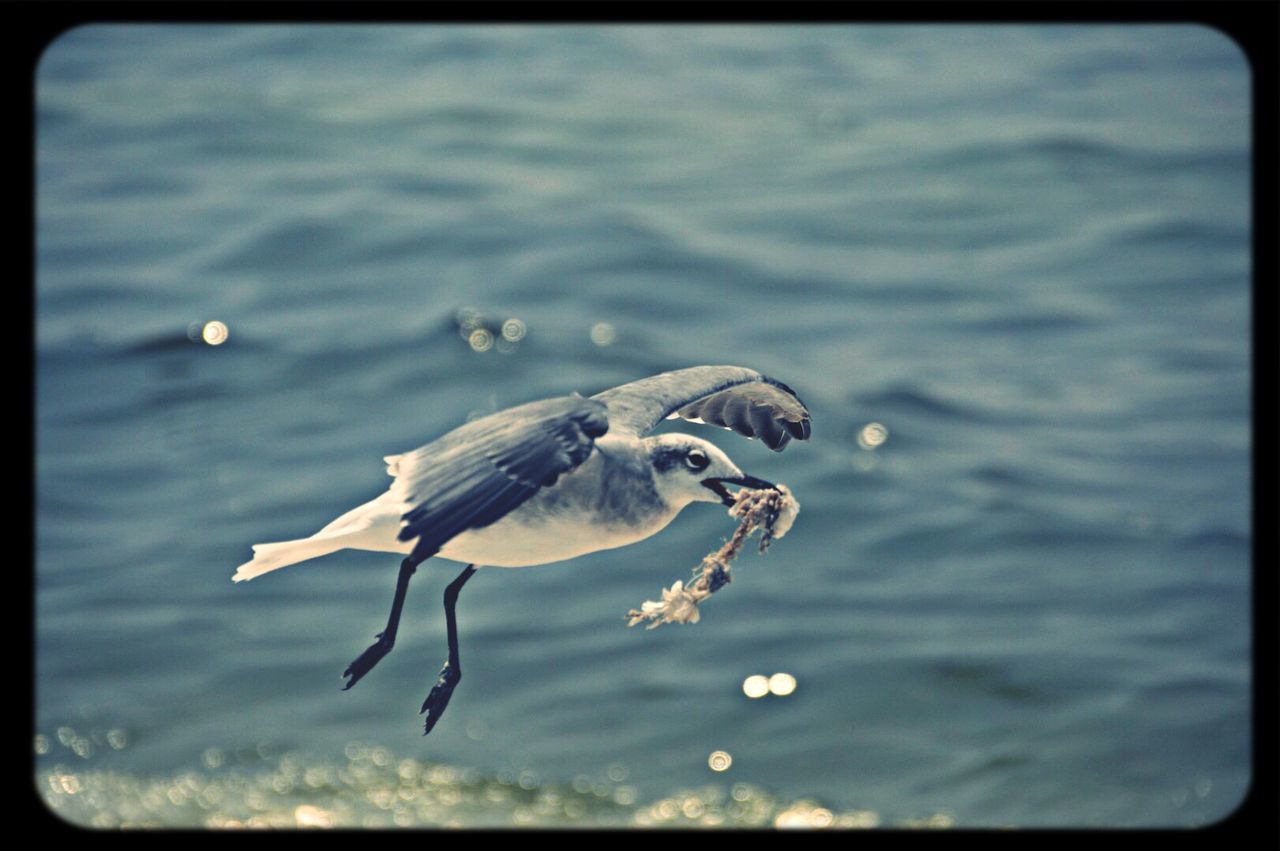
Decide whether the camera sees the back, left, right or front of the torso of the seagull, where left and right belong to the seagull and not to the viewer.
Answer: right
